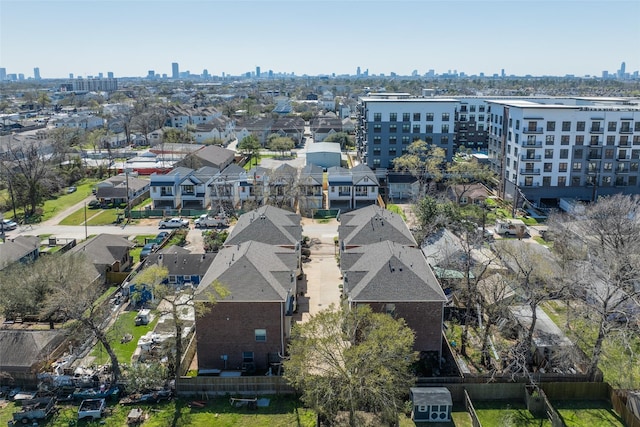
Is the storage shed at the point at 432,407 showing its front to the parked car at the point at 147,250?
no

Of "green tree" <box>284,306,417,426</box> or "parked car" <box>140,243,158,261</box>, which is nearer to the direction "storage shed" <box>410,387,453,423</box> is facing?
the green tree

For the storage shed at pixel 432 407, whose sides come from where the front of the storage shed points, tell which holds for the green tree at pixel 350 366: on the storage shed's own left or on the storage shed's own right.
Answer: on the storage shed's own right

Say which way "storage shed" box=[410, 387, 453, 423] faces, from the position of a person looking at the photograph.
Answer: facing the viewer
